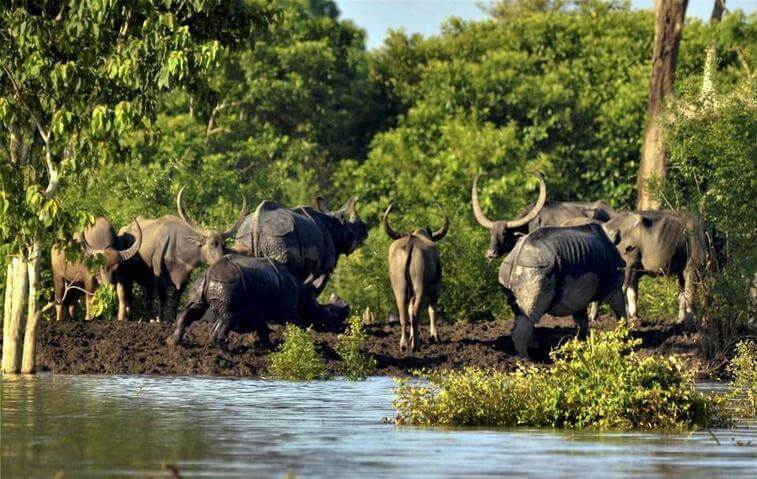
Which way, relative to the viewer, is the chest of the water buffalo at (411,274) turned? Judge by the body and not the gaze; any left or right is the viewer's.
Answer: facing away from the viewer

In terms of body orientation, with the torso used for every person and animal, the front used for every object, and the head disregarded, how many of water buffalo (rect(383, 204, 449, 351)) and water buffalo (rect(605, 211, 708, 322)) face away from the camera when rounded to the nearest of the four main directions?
1

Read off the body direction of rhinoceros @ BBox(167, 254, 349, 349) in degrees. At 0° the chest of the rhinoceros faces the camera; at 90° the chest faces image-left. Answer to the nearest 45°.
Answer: approximately 225°

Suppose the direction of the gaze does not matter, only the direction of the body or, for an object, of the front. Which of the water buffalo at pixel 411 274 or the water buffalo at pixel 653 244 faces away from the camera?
the water buffalo at pixel 411 274

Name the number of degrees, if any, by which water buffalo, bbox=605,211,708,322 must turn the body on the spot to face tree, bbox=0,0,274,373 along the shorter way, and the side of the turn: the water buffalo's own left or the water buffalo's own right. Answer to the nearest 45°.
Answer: approximately 45° to the water buffalo's own left

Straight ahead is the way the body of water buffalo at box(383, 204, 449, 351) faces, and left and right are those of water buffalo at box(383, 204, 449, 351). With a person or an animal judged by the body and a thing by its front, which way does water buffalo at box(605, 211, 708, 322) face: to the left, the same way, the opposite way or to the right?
to the left

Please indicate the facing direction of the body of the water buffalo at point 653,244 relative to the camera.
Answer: to the viewer's left

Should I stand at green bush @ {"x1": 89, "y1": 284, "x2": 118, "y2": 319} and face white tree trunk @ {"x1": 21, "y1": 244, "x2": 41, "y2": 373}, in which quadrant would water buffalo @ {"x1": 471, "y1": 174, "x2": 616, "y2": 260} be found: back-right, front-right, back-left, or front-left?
back-left
